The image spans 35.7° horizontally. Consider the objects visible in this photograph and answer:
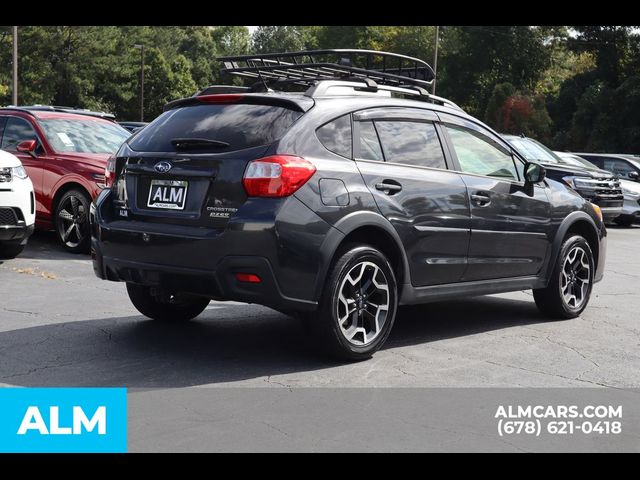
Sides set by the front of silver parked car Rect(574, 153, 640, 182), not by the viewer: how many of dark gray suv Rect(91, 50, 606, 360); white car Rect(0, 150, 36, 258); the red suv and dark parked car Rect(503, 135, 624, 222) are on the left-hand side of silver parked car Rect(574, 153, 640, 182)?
0

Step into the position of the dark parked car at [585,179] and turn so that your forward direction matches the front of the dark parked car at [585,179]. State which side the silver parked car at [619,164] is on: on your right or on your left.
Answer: on your left

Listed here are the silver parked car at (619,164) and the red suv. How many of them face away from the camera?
0

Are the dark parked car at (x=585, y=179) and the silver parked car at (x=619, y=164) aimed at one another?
no

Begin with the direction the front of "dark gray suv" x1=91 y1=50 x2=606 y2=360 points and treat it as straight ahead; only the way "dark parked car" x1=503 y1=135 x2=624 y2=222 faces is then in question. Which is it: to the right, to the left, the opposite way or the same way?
to the right

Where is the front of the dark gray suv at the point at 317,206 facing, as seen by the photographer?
facing away from the viewer and to the right of the viewer

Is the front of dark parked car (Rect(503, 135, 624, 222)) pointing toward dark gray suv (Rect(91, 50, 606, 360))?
no

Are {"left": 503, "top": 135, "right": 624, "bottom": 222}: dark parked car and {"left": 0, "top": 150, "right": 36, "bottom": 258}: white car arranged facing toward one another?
no

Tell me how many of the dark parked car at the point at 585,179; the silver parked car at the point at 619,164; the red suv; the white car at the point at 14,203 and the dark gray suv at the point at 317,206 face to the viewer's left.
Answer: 0

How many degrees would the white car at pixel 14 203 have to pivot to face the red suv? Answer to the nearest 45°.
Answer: approximately 135° to its left

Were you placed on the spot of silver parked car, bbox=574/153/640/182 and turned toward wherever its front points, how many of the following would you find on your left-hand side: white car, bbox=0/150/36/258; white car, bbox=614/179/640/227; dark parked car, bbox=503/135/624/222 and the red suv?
0

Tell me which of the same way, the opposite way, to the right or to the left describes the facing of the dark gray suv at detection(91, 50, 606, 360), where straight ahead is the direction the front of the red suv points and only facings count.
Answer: to the left

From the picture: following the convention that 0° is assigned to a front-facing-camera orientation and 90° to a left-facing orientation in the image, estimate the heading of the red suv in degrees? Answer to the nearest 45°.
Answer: approximately 315°

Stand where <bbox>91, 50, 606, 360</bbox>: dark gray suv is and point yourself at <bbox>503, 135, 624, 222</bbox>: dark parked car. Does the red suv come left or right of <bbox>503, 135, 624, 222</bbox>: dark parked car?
left

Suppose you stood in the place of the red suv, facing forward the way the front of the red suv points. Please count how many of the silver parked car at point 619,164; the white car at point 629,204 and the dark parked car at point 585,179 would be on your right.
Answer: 0

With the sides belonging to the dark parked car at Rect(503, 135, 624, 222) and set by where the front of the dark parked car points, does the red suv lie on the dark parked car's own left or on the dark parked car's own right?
on the dark parked car's own right

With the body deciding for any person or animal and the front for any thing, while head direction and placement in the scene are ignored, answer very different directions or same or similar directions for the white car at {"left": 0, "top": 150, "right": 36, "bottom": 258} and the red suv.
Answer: same or similar directions

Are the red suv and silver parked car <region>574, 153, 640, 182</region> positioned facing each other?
no

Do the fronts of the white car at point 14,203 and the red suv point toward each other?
no

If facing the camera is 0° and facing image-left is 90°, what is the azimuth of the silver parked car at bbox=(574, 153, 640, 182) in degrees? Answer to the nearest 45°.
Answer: approximately 315°

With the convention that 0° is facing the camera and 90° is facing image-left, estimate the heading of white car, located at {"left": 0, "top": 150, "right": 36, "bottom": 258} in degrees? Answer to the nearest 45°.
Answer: approximately 315°

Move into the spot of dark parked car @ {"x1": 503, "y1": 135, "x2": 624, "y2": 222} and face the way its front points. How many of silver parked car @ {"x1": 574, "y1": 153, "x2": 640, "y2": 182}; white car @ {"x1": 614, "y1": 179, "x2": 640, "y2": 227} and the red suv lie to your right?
1
